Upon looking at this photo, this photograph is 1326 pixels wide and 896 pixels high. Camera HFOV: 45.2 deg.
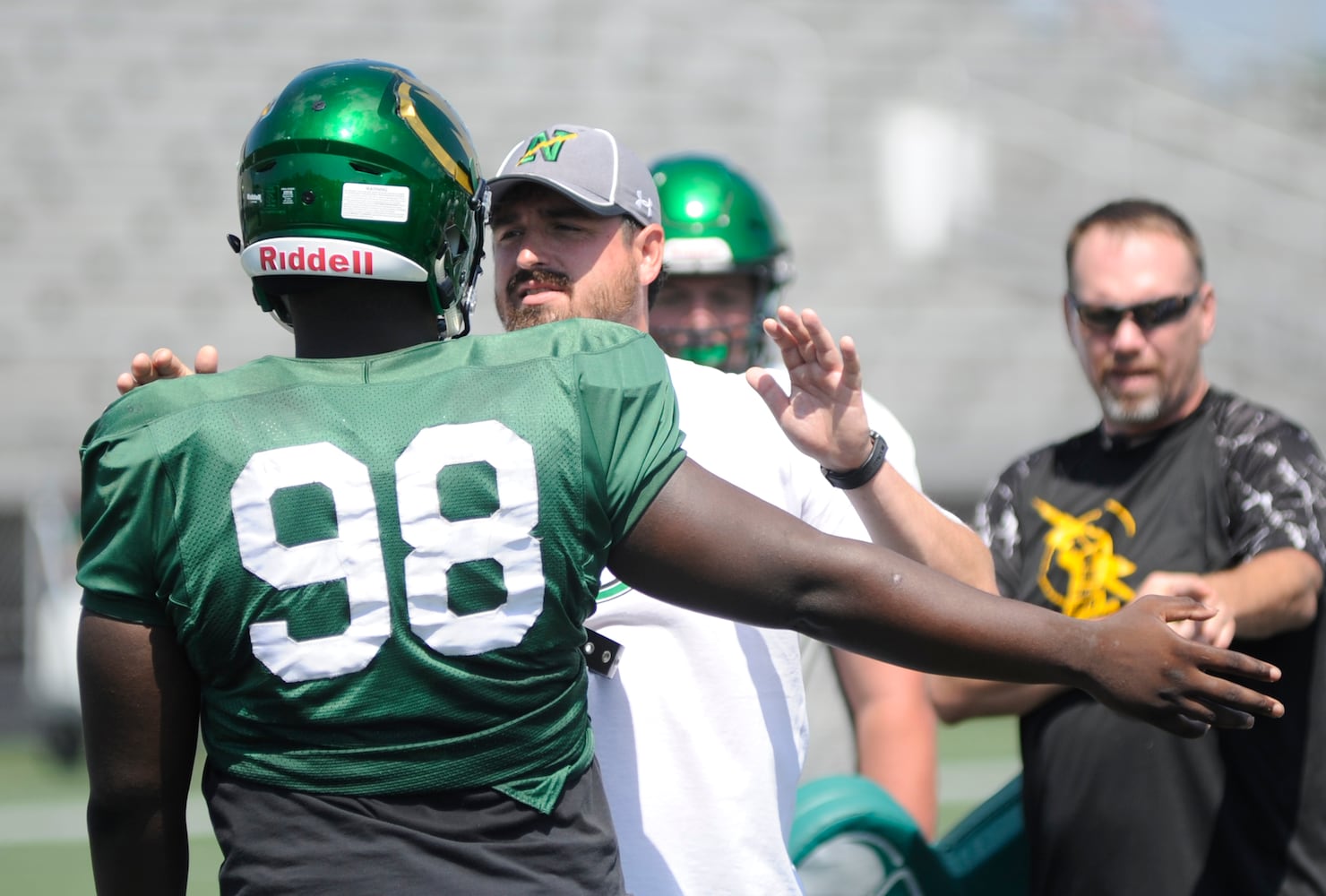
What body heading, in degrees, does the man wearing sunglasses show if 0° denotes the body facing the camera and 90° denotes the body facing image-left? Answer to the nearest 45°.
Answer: approximately 45°

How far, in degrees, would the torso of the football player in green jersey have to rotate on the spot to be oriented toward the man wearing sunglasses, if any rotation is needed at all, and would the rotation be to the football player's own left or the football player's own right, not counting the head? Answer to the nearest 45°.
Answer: approximately 45° to the football player's own right

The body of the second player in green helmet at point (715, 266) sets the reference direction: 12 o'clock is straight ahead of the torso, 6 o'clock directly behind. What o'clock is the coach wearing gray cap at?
The coach wearing gray cap is roughly at 12 o'clock from the second player in green helmet.

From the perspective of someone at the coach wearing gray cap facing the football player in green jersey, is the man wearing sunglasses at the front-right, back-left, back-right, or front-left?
back-left

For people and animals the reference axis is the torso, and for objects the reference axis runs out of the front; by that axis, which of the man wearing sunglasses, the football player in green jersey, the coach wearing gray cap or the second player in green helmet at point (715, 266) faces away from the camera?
the football player in green jersey

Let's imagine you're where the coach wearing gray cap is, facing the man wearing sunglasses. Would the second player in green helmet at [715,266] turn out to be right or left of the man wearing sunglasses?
left

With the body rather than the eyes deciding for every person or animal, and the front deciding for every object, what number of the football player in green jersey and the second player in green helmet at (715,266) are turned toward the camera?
1

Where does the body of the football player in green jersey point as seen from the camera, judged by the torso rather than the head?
away from the camera

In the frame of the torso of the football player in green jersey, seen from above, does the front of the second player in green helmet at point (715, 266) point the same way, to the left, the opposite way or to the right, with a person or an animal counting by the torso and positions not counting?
the opposite way

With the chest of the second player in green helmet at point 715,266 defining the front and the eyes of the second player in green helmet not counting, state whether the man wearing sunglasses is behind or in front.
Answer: in front
